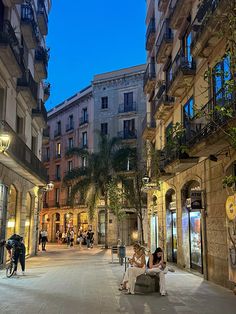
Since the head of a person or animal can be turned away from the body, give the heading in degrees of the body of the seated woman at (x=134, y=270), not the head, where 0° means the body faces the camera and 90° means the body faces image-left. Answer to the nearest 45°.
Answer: approximately 45°

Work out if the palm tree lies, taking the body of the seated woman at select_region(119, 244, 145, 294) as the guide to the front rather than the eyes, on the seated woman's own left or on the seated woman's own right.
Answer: on the seated woman's own right

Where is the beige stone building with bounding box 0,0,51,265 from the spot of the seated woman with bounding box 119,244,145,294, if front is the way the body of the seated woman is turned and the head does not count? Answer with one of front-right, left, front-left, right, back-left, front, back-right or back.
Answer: right

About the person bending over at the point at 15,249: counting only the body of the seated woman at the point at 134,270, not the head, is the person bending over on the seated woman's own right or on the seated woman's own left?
on the seated woman's own right

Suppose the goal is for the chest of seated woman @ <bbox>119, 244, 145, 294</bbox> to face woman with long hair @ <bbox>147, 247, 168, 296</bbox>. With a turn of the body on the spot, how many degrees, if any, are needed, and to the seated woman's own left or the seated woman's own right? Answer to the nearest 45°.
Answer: approximately 135° to the seated woman's own left
